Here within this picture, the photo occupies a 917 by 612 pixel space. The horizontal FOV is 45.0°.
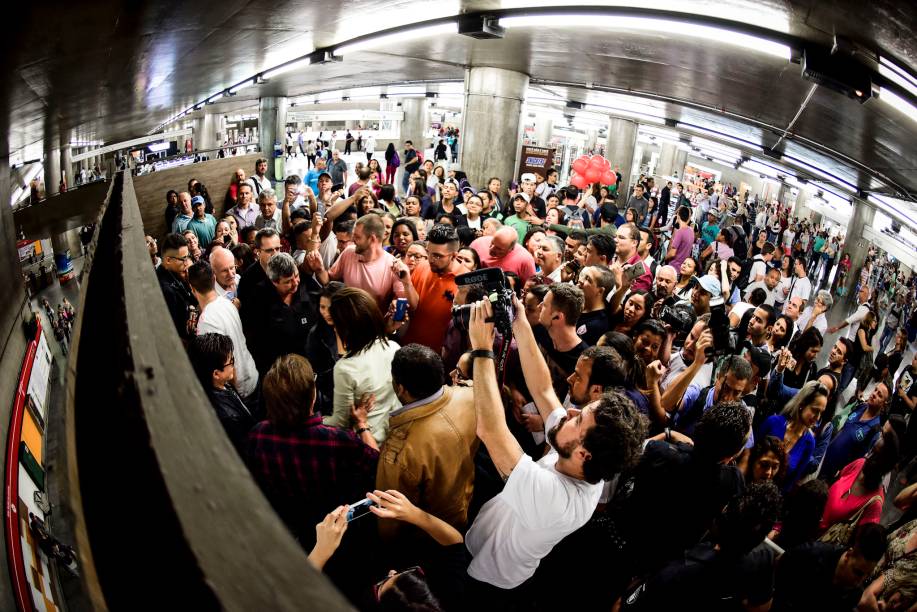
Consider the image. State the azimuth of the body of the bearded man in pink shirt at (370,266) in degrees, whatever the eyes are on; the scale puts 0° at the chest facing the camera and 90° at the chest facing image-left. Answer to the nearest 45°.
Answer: approximately 45°

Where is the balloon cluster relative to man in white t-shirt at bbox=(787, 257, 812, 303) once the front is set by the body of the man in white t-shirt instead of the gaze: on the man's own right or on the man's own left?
on the man's own right

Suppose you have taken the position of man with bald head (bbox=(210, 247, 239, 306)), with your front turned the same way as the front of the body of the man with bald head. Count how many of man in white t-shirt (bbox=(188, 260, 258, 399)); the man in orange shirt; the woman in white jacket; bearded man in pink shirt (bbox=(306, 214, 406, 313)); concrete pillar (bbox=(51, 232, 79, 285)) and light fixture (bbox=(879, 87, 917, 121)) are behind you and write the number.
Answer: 1

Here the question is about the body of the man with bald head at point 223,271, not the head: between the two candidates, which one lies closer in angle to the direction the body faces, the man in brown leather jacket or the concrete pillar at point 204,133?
the man in brown leather jacket

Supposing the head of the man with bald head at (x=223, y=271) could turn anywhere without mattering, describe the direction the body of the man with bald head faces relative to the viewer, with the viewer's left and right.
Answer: facing the viewer and to the right of the viewer

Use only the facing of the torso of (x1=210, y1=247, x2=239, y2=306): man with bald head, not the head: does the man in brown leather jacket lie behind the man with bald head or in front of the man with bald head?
in front

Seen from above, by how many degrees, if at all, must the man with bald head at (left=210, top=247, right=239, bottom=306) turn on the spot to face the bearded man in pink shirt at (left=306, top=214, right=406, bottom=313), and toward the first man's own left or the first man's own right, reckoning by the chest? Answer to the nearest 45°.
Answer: approximately 45° to the first man's own left

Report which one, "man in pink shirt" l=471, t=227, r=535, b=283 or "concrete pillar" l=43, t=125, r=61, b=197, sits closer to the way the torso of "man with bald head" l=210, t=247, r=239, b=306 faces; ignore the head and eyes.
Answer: the man in pink shirt

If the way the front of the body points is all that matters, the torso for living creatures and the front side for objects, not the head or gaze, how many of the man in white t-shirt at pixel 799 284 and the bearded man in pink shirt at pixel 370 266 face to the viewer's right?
0

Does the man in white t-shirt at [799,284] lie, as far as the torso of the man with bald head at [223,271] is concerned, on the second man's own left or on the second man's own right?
on the second man's own left

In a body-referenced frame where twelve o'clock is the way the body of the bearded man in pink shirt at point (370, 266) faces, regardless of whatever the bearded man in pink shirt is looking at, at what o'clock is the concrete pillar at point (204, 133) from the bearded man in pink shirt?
The concrete pillar is roughly at 4 o'clock from the bearded man in pink shirt.

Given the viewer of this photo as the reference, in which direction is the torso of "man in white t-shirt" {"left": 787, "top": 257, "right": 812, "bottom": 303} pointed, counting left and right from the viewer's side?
facing the viewer and to the left of the viewer

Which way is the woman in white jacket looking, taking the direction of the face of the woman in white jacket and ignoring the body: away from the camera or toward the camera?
away from the camera
